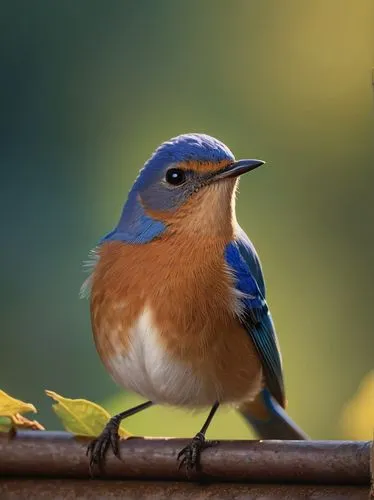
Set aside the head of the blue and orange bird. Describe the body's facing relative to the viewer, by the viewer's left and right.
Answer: facing the viewer and to the left of the viewer
